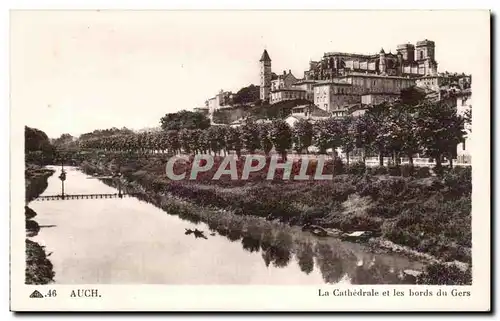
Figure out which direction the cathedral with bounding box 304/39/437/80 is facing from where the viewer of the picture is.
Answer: facing away from the viewer and to the right of the viewer

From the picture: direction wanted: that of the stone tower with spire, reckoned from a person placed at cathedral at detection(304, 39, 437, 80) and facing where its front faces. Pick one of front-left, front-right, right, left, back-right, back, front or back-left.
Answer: back-left
